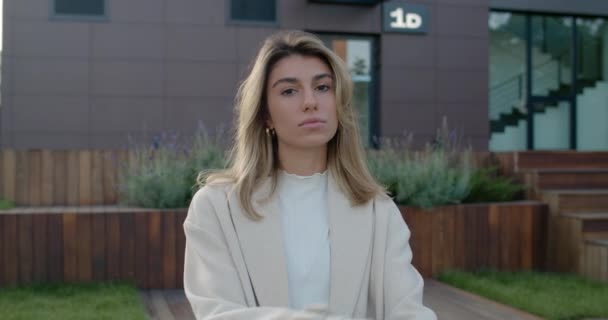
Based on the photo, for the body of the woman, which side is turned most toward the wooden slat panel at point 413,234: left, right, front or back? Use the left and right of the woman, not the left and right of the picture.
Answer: back

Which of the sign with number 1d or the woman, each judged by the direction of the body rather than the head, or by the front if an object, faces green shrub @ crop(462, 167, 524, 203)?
the sign with number 1d

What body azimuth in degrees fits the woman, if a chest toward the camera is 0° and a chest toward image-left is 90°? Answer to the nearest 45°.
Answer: approximately 0°

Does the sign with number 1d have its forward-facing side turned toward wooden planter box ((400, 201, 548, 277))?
yes

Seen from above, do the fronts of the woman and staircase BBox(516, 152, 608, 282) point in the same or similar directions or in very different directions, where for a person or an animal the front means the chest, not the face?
same or similar directions

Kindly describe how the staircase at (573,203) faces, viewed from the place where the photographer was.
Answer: facing the viewer

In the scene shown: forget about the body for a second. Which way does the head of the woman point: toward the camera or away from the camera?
toward the camera

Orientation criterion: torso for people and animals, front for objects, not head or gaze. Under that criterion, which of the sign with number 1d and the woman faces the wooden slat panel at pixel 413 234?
the sign with number 1d

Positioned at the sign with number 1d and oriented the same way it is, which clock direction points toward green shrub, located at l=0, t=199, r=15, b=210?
The green shrub is roughly at 1 o'clock from the sign with number 1d.

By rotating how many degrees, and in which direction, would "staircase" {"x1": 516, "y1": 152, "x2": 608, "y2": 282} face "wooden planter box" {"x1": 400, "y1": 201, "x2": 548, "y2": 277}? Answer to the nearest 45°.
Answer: approximately 45° to its right

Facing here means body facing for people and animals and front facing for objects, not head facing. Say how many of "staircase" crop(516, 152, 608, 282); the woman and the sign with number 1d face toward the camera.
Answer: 3

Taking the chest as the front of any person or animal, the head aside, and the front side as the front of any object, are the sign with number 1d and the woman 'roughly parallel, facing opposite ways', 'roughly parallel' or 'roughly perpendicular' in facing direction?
roughly parallel

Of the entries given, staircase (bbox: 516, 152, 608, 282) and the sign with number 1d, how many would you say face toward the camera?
2

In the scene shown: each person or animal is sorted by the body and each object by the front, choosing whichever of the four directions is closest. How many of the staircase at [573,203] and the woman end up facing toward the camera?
2

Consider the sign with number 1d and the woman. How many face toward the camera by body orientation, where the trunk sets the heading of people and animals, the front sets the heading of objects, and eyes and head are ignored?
2
